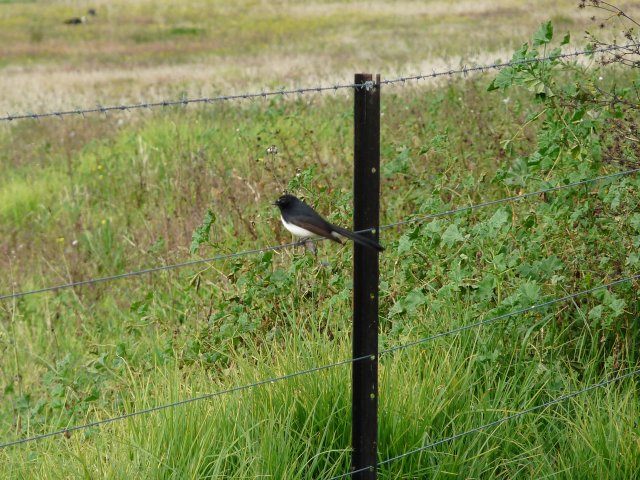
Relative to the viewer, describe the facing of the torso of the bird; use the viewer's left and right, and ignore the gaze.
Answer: facing to the left of the viewer
